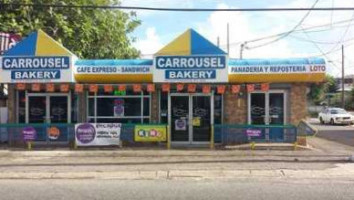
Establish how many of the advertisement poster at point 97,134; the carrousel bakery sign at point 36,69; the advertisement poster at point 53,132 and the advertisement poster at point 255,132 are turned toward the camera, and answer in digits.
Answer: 4

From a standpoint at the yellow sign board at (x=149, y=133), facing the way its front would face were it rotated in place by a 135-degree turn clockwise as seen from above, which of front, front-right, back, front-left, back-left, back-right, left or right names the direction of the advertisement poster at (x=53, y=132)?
front-left

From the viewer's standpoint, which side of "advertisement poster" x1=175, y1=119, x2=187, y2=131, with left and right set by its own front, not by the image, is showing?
front

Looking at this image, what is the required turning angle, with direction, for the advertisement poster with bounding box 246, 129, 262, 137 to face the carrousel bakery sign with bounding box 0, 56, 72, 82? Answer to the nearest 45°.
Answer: approximately 90° to its right

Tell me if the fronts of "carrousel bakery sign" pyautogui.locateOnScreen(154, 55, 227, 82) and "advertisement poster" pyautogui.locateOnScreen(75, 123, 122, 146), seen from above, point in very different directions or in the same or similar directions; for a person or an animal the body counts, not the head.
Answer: same or similar directions

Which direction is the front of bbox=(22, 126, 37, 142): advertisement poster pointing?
toward the camera

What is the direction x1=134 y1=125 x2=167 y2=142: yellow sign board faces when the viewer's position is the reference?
facing the viewer

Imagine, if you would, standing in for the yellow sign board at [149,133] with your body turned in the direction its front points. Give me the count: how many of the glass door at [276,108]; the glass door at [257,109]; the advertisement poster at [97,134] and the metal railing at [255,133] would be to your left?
3

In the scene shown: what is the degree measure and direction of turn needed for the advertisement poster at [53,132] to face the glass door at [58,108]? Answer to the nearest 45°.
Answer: approximately 180°

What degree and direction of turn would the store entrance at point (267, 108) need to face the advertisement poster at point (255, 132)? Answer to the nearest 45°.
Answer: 0° — it already faces it

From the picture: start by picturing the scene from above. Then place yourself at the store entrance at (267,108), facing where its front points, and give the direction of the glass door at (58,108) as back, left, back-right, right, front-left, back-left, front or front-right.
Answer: right

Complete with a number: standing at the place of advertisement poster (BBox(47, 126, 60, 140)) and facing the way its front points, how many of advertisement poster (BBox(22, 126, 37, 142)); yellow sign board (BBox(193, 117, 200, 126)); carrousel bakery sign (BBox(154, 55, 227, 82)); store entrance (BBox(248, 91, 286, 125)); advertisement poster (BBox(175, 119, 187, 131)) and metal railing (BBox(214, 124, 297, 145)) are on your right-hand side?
1

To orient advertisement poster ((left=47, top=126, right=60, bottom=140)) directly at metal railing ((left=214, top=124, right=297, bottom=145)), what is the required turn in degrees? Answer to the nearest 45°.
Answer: approximately 90° to its left

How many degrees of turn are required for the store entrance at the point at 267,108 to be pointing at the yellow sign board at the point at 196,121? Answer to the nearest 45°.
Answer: approximately 90° to its right

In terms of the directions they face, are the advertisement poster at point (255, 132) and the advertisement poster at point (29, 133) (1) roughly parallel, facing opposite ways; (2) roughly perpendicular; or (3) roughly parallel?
roughly parallel

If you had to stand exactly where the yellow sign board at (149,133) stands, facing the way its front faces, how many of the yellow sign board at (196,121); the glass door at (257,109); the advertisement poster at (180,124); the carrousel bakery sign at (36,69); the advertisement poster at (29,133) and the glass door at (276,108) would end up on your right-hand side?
2

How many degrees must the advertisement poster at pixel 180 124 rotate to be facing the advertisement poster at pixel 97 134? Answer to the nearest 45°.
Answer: approximately 45° to its right
